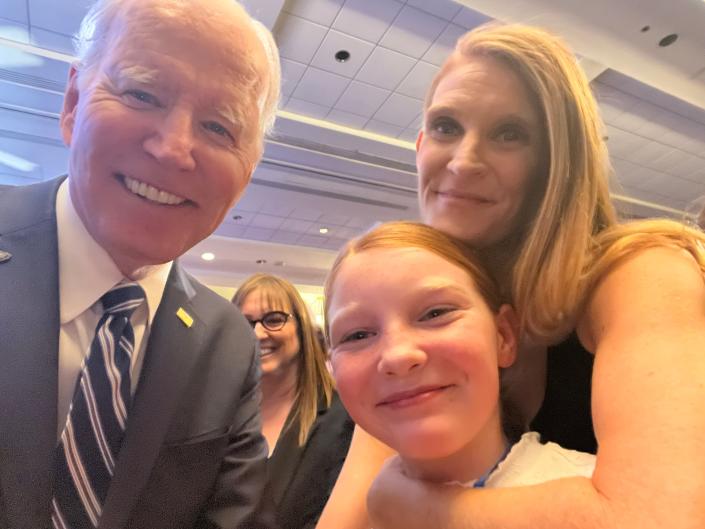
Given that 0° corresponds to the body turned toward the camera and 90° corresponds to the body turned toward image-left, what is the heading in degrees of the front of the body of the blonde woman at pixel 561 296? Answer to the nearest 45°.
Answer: approximately 45°

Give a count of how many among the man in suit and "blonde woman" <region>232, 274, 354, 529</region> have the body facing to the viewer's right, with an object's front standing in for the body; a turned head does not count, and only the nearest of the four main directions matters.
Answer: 0

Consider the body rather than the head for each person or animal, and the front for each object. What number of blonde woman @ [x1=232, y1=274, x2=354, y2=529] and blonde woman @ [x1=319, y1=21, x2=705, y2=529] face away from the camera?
0

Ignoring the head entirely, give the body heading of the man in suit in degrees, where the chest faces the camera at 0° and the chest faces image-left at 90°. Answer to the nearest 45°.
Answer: approximately 0°

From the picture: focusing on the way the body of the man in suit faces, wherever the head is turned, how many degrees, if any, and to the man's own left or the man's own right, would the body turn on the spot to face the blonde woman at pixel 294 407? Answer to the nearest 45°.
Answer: approximately 135° to the man's own left
